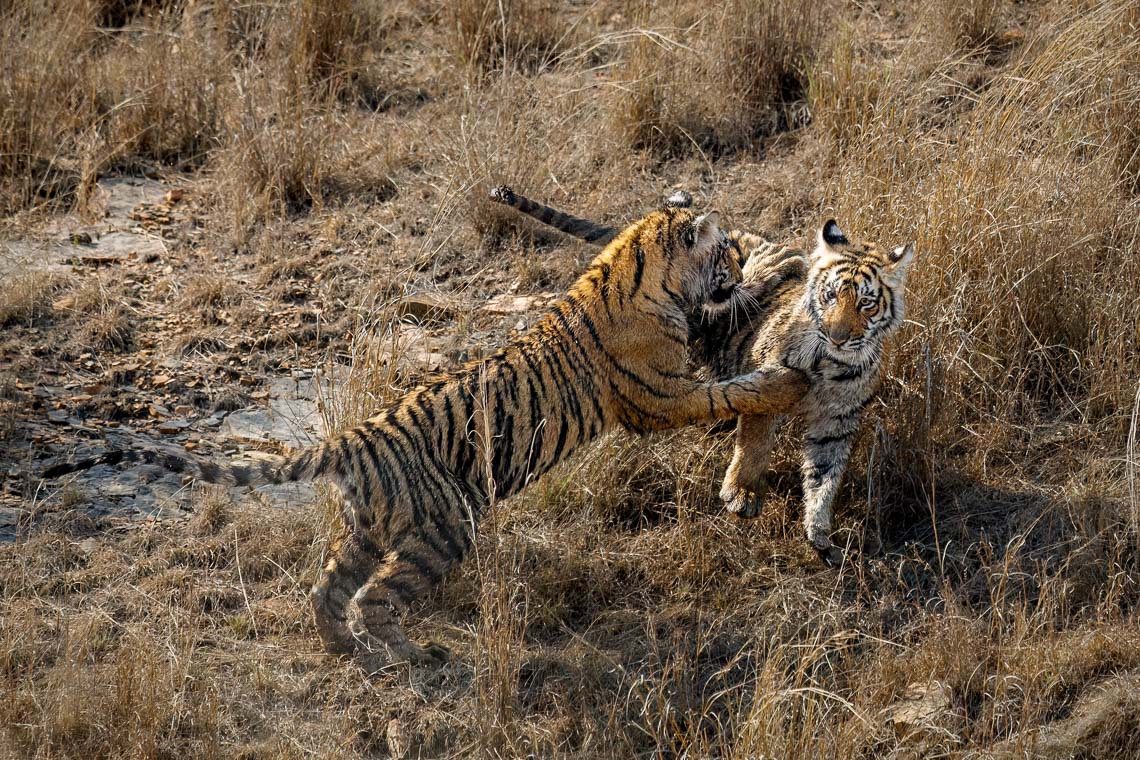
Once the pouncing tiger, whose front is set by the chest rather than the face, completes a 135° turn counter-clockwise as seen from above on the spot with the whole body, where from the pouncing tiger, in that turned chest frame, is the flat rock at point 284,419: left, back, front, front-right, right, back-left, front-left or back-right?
front

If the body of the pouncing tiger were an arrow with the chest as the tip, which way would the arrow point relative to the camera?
to the viewer's right

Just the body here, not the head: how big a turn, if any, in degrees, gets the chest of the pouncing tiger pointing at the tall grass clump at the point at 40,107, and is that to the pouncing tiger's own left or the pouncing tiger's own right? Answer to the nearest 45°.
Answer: approximately 135° to the pouncing tiger's own left

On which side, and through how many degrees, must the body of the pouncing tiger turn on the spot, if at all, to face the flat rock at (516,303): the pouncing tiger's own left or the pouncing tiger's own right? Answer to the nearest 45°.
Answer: approximately 90° to the pouncing tiger's own left

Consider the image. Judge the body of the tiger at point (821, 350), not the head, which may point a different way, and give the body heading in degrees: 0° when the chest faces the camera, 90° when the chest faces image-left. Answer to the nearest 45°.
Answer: approximately 315°

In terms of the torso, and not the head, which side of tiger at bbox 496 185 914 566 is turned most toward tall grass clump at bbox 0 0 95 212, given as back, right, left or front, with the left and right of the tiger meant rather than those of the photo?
back

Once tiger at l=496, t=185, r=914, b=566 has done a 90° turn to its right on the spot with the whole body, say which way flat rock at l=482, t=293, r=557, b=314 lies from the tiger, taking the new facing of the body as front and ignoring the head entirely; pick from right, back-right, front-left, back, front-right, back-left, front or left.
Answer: right

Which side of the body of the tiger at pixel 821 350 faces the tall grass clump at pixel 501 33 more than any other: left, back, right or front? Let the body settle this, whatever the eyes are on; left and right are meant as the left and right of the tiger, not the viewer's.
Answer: back

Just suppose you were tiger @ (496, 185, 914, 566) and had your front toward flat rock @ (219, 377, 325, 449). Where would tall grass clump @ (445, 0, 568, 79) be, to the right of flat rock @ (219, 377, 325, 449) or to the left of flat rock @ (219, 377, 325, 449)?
right

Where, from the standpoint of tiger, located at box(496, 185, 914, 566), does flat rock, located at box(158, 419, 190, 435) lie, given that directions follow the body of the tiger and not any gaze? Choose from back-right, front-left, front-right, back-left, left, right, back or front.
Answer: back-right

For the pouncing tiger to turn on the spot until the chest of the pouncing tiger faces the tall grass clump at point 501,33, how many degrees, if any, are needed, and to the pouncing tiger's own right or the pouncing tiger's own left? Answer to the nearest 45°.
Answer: approximately 90° to the pouncing tiger's own left
